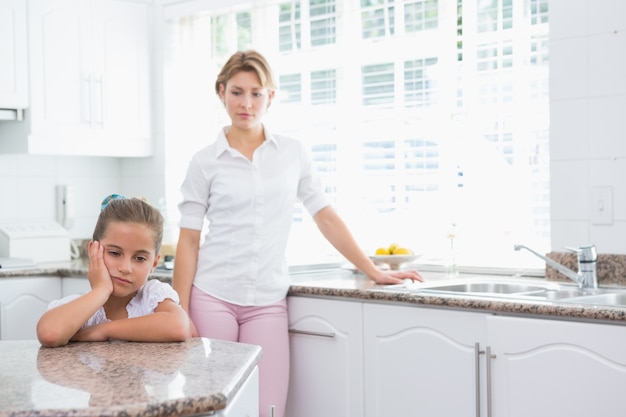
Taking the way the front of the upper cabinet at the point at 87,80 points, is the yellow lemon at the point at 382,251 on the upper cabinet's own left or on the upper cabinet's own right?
on the upper cabinet's own left

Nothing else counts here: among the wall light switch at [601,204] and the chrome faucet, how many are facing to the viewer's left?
1

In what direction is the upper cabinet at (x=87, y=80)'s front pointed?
toward the camera

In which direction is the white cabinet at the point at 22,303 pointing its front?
toward the camera

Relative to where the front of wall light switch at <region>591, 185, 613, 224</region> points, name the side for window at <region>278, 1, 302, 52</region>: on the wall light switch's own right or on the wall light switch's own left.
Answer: on the wall light switch's own right

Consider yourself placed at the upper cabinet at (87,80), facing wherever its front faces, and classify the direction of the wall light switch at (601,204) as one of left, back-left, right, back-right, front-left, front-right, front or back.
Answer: front-left

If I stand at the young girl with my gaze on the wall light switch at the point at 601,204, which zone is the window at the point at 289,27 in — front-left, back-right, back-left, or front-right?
front-left

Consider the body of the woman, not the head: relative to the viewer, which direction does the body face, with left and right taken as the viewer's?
facing the viewer

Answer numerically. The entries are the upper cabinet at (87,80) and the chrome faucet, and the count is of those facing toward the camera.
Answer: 1

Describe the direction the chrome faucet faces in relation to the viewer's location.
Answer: facing to the left of the viewer

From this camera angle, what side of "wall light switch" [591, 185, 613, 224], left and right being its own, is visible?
front

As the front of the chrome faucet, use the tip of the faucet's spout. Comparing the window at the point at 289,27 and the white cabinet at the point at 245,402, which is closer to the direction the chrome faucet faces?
the window

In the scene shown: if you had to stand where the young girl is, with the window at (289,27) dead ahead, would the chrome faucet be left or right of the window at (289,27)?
right

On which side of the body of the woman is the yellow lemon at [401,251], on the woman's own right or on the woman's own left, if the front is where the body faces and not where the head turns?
on the woman's own left

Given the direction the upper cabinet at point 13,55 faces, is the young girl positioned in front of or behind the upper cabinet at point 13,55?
in front
